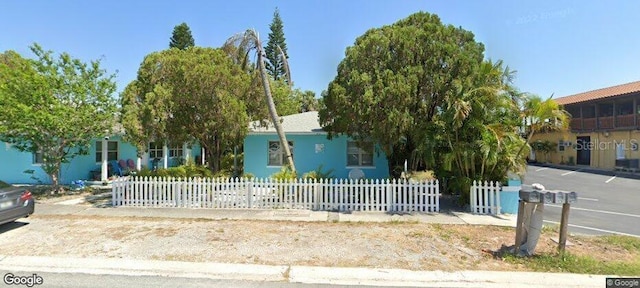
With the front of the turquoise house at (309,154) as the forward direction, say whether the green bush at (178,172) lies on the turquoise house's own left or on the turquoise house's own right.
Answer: on the turquoise house's own right

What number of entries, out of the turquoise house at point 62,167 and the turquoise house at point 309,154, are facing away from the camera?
0

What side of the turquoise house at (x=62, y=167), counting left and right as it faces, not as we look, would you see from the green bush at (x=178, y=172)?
front

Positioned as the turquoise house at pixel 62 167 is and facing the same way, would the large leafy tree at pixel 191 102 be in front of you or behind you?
in front

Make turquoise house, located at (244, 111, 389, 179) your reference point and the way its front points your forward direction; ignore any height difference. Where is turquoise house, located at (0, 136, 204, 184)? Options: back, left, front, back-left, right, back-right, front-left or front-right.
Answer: right

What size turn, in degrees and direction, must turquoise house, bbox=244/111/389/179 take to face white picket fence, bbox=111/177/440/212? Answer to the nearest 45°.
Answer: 0° — it already faces it

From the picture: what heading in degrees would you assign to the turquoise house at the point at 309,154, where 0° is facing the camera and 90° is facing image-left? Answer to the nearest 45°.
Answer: approximately 0°
